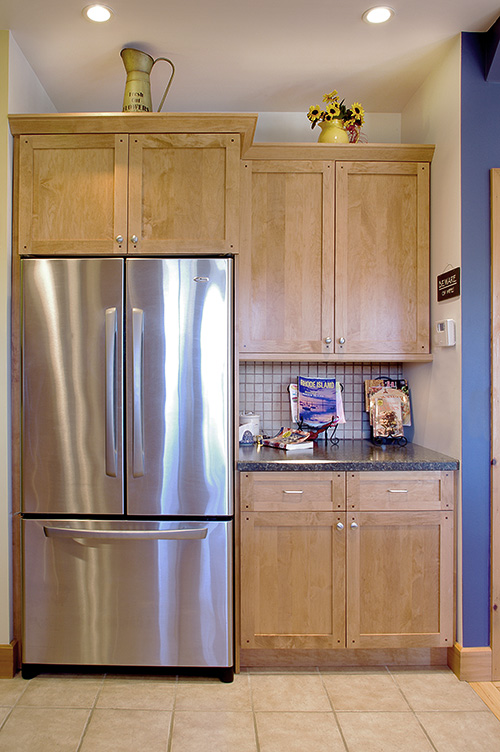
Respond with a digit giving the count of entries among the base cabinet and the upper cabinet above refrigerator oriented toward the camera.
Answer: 2

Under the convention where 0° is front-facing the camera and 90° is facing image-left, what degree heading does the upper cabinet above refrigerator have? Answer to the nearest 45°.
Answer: approximately 0°

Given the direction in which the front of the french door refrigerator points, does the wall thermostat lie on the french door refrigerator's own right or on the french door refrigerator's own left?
on the french door refrigerator's own left

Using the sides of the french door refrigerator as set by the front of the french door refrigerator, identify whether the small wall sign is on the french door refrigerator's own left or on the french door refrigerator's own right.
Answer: on the french door refrigerator's own left
